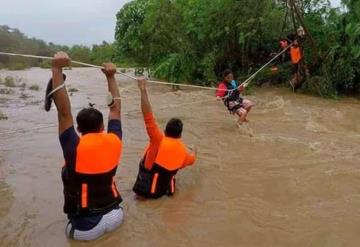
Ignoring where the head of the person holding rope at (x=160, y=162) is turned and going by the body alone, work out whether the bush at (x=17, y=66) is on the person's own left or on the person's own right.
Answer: on the person's own left

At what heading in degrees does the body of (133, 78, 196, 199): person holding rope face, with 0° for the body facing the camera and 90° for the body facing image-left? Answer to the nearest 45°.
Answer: approximately 225°

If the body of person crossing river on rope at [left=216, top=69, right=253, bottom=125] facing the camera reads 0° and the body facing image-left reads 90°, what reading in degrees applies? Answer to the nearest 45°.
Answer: approximately 315°

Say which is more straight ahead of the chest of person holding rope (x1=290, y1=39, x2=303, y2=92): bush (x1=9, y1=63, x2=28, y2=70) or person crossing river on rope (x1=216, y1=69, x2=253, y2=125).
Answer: the person crossing river on rope

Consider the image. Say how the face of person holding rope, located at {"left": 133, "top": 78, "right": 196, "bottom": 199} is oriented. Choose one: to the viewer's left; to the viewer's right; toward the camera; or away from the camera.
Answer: away from the camera

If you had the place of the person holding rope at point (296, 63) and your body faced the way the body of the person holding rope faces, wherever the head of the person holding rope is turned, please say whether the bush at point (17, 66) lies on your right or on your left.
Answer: on your right

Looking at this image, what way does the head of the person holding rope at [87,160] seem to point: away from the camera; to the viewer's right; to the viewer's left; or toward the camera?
away from the camera

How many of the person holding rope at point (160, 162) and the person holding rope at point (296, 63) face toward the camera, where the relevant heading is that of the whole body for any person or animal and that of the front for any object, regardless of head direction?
1

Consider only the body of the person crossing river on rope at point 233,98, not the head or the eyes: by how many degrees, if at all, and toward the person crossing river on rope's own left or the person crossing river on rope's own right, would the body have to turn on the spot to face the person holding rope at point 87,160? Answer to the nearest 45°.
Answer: approximately 45° to the person crossing river on rope's own right

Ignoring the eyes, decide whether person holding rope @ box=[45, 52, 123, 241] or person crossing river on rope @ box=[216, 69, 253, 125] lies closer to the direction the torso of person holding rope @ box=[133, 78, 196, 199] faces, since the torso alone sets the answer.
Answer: the person crossing river on rope
